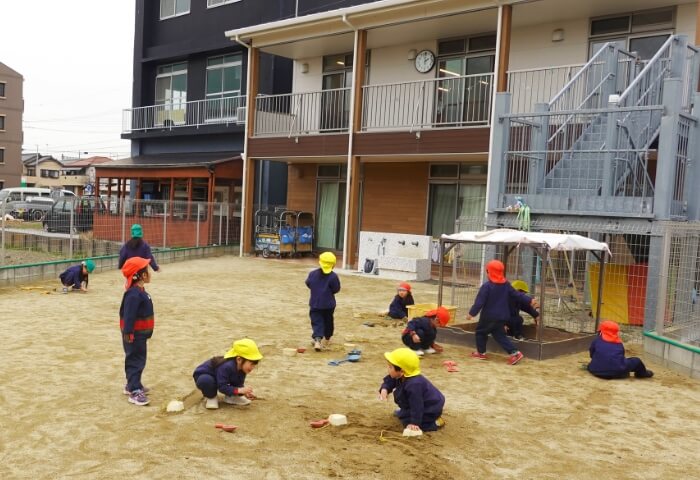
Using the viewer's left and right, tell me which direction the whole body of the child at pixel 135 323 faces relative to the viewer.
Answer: facing to the right of the viewer

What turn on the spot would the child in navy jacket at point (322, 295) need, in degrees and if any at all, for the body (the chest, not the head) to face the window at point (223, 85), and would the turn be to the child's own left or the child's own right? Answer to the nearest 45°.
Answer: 0° — they already face it

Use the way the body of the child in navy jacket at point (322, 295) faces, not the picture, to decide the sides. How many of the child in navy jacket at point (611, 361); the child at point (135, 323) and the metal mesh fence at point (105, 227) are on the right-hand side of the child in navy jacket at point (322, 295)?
1

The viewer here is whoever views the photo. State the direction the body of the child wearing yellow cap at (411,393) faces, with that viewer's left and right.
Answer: facing to the left of the viewer

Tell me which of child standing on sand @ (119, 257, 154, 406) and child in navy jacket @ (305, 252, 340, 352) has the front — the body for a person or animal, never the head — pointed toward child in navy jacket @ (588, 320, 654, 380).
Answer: the child standing on sand

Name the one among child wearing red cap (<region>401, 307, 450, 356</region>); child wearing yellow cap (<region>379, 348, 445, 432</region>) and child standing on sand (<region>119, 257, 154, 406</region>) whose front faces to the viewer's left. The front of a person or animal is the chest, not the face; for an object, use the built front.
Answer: the child wearing yellow cap

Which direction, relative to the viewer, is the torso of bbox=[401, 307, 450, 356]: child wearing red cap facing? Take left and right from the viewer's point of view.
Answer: facing to the right of the viewer
